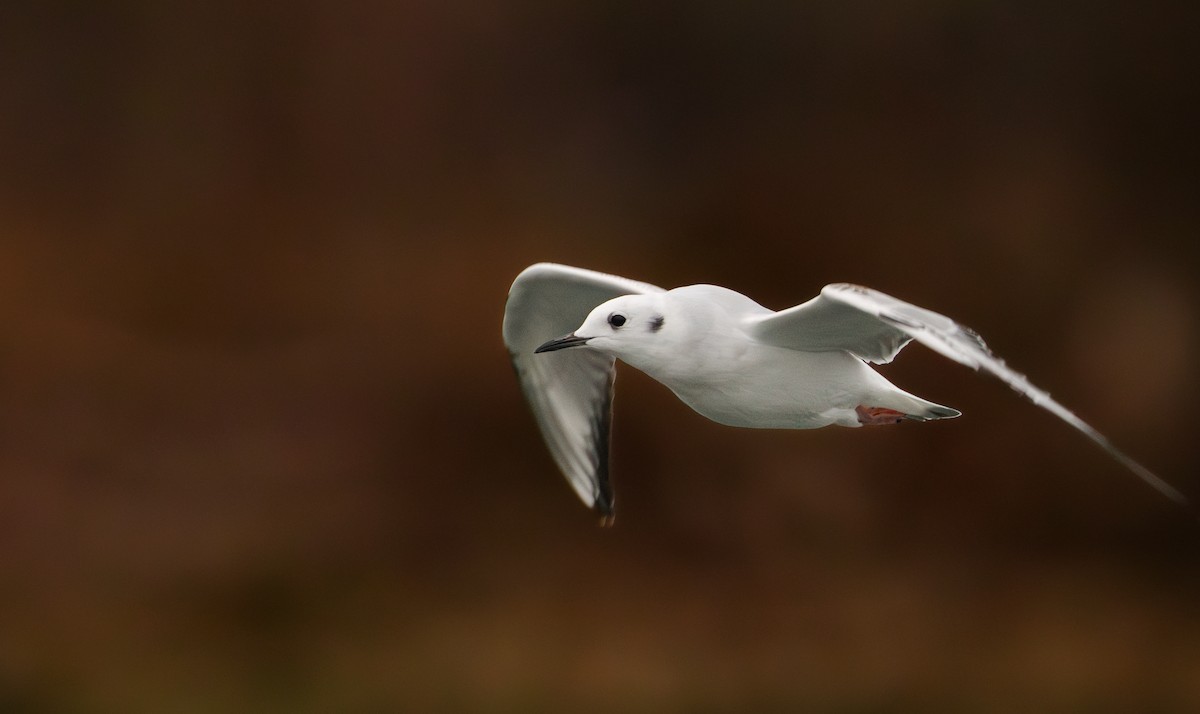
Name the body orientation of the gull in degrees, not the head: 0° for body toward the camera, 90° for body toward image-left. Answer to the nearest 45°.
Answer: approximately 45°
